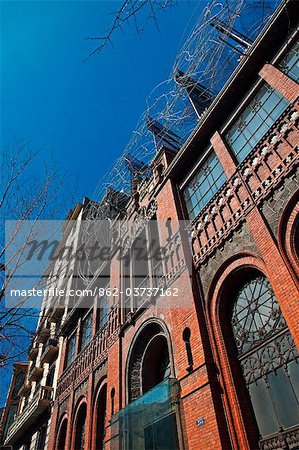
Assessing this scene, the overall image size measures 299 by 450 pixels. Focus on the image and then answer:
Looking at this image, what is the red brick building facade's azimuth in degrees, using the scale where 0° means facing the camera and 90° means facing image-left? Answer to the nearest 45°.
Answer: approximately 45°
